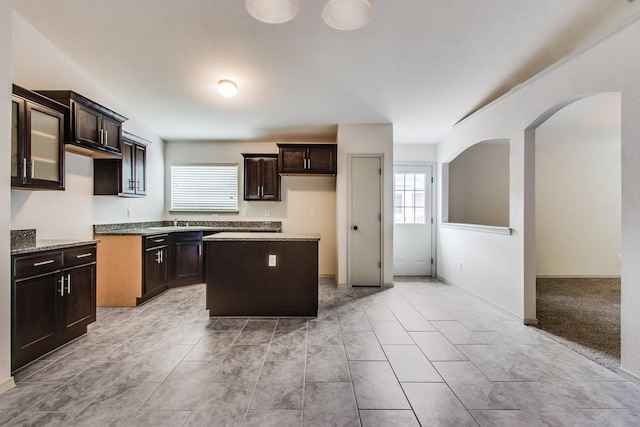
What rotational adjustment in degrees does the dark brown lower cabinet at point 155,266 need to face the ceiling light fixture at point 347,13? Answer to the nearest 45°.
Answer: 0° — it already faces it

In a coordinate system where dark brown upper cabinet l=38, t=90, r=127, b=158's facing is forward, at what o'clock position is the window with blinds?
The window with blinds is roughly at 9 o'clock from the dark brown upper cabinet.

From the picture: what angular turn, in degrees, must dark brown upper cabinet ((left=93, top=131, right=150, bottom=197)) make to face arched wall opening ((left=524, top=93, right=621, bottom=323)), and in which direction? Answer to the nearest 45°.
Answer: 0° — it already faces it

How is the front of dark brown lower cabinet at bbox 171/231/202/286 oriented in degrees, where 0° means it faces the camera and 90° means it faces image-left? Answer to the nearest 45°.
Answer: approximately 0°

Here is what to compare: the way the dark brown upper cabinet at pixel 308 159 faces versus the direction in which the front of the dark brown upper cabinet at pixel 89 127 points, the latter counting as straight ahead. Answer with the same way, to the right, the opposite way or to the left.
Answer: to the right

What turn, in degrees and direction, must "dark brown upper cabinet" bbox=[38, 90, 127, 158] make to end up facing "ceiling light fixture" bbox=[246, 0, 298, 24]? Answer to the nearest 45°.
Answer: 0° — it already faces it

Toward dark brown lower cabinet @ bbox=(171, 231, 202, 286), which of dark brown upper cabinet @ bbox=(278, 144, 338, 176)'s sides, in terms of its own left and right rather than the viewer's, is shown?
right

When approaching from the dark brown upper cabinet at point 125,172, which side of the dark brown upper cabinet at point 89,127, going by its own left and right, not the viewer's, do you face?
left

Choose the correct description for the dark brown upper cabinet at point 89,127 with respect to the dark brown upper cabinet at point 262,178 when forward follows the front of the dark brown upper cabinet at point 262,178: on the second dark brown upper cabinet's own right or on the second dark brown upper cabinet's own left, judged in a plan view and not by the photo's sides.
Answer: on the second dark brown upper cabinet's own right
